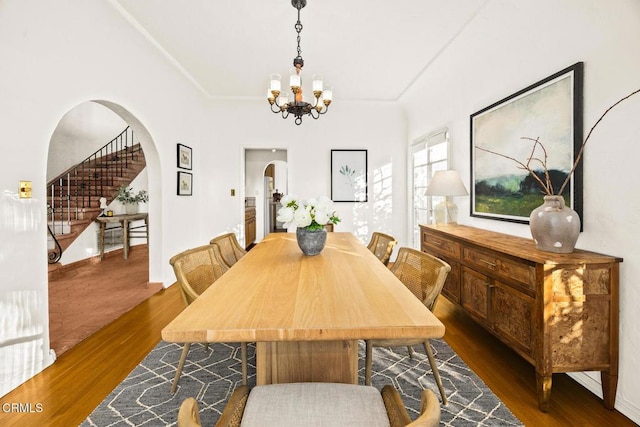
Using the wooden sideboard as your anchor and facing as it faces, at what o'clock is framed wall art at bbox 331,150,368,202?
The framed wall art is roughly at 3 o'clock from the wooden sideboard.

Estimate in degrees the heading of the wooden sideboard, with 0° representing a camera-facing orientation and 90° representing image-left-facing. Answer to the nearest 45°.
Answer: approximately 45°

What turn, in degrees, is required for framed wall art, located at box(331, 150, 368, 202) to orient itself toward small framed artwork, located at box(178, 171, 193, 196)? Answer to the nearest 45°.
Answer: approximately 45° to its right

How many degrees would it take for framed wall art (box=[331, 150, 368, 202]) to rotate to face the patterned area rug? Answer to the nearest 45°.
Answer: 0° — it already faces it

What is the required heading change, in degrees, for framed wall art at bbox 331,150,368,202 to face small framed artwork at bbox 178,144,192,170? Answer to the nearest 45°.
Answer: approximately 45° to its right

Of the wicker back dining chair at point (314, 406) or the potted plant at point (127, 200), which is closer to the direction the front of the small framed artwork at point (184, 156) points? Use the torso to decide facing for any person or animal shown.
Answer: the wicker back dining chair

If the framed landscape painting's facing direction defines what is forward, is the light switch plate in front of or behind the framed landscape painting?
in front

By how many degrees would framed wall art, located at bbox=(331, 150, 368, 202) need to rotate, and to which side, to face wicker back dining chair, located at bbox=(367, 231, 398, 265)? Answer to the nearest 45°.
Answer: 0° — it already faces it

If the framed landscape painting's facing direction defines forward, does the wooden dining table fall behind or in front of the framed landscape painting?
in front

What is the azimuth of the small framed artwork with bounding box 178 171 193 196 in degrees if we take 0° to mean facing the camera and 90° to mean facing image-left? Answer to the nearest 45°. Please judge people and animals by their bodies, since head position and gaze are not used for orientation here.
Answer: approximately 315°
